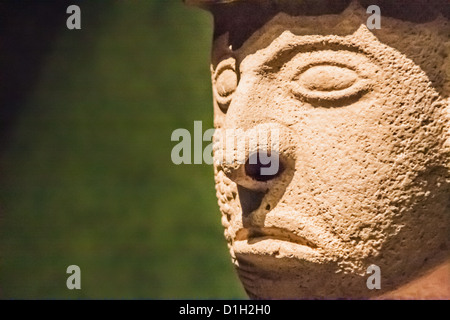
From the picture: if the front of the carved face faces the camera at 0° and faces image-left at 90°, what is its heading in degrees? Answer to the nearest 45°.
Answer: approximately 45°
